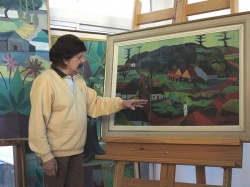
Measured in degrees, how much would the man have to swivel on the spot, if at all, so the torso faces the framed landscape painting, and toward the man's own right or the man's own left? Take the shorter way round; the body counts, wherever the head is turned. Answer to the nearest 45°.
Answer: approximately 45° to the man's own left

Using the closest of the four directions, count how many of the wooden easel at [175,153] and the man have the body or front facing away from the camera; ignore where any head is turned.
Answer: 0

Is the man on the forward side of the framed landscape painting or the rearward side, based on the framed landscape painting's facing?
on the forward side

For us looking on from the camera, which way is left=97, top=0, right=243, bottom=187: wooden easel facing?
facing the viewer and to the left of the viewer

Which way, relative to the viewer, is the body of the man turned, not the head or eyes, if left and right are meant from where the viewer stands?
facing the viewer and to the right of the viewer

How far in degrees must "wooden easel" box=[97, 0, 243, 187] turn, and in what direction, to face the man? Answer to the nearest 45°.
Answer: approximately 45° to its right
